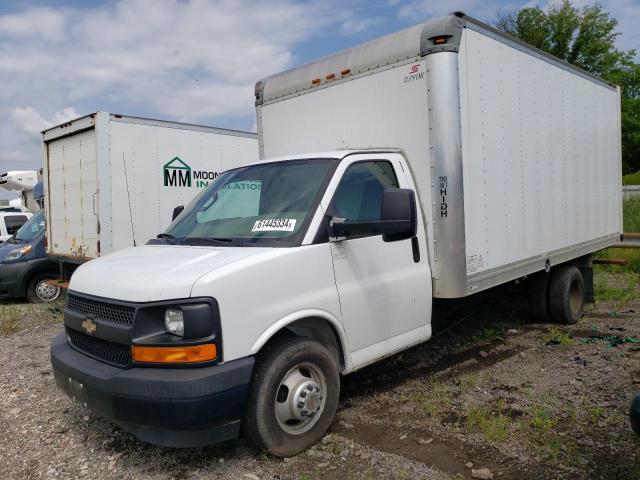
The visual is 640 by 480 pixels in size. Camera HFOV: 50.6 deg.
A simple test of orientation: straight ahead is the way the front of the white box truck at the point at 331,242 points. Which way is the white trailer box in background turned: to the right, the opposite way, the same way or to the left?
the opposite way

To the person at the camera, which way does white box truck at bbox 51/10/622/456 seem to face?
facing the viewer and to the left of the viewer

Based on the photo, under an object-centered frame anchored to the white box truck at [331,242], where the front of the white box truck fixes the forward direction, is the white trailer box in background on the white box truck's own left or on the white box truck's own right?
on the white box truck's own right

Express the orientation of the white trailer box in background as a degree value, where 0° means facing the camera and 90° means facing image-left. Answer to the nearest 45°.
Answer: approximately 225°

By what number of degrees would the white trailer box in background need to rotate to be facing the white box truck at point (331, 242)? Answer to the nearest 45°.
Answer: approximately 135° to its right
